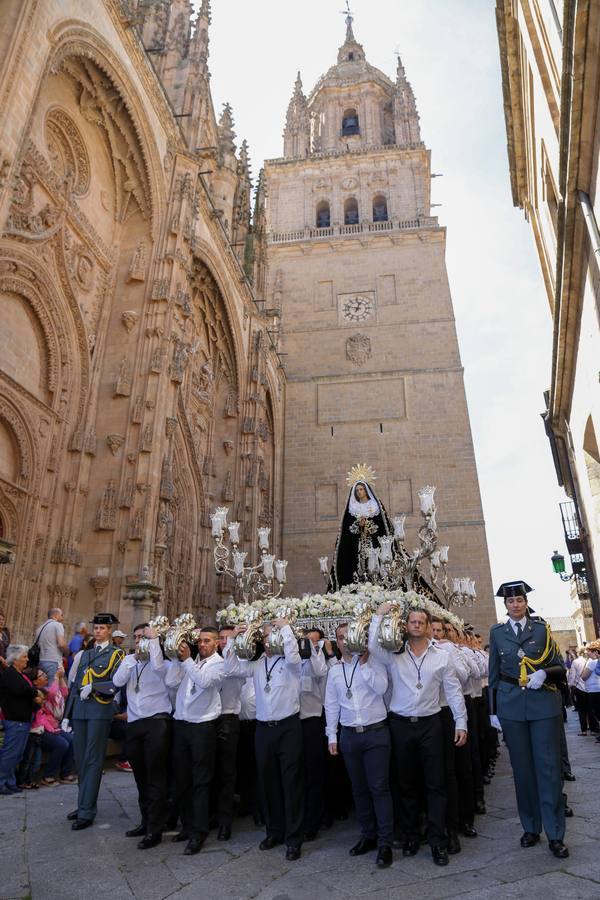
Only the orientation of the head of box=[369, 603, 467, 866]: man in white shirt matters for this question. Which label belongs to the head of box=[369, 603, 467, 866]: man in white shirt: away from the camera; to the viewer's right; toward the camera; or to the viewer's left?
toward the camera

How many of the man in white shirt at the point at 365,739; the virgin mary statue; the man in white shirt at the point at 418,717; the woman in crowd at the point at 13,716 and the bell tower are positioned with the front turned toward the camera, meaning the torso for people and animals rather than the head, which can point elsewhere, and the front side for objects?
4

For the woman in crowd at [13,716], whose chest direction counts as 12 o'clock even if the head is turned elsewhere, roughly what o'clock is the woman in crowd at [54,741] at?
the woman in crowd at [54,741] is roughly at 10 o'clock from the woman in crowd at [13,716].

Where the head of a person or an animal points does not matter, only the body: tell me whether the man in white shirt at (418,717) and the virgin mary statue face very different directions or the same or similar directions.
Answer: same or similar directions

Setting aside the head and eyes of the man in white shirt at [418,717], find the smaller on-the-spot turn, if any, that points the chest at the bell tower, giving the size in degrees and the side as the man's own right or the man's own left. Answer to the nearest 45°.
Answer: approximately 180°

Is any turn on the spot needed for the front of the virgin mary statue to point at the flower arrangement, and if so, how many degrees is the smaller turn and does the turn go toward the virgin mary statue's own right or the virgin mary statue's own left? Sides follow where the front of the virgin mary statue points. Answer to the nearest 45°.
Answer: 0° — it already faces it

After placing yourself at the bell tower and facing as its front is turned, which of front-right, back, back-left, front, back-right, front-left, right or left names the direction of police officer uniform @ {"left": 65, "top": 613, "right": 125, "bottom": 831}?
front

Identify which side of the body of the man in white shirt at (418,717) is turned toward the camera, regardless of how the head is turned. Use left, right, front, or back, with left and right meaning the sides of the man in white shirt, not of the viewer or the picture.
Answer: front

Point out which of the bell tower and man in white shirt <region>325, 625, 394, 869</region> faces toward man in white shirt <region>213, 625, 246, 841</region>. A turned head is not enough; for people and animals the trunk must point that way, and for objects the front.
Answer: the bell tower

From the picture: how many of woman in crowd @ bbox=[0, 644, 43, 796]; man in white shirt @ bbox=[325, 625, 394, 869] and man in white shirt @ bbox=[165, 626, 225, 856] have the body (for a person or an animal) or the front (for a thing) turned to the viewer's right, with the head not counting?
1

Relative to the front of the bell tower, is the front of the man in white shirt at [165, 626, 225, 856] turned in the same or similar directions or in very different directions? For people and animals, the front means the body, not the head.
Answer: same or similar directions

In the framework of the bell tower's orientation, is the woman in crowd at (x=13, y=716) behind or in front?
in front

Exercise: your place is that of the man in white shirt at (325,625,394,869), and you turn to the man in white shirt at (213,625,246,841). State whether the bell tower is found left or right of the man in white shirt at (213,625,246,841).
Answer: right

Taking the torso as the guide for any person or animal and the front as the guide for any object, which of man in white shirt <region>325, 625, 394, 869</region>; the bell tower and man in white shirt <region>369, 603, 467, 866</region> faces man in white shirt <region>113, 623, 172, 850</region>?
the bell tower

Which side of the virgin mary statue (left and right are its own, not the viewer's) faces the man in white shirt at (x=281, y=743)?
front

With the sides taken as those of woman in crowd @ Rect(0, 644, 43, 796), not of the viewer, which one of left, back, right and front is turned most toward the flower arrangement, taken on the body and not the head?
front

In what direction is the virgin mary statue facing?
toward the camera

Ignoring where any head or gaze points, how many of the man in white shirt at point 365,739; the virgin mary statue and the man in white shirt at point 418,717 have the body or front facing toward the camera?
3
